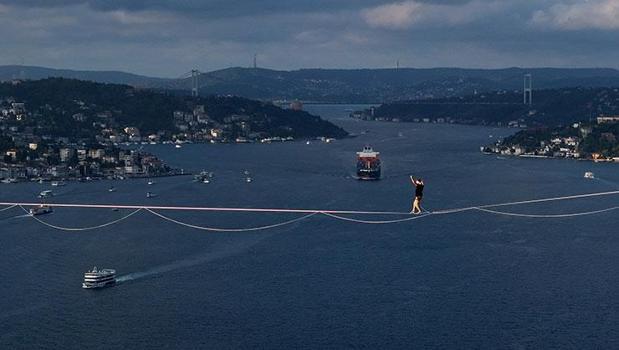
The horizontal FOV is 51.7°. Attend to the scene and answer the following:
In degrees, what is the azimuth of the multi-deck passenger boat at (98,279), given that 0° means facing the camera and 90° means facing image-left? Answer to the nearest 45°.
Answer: approximately 45°

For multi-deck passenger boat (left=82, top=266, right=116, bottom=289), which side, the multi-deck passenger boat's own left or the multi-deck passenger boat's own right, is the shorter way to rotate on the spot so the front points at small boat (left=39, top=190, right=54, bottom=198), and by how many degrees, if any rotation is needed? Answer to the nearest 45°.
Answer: approximately 135° to the multi-deck passenger boat's own right

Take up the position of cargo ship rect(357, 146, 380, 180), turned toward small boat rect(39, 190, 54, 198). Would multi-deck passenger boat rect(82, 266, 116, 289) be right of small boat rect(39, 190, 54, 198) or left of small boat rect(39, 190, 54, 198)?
left
